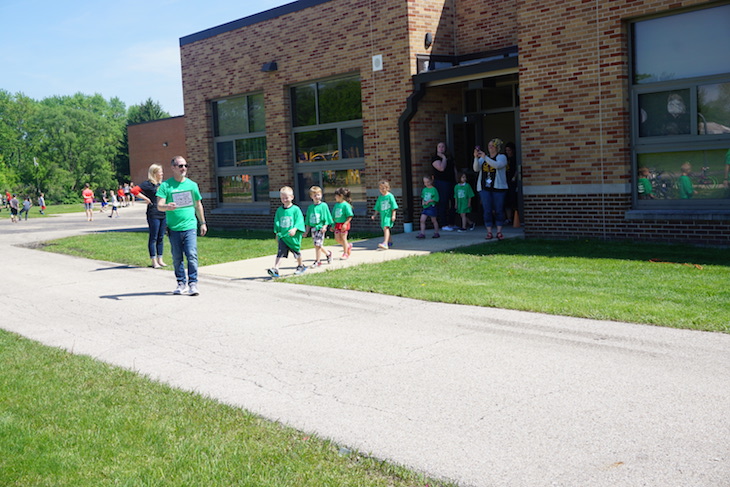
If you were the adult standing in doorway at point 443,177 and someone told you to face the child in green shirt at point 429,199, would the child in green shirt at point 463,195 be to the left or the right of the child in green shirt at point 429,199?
left

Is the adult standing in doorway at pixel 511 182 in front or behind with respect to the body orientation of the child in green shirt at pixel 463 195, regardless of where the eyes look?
behind

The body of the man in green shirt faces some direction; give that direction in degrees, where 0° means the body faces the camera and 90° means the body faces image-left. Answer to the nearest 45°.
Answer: approximately 0°

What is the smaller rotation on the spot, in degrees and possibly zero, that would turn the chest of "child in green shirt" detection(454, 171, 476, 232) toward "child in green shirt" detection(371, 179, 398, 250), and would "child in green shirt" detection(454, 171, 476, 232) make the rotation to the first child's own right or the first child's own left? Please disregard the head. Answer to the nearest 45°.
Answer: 0° — they already face them

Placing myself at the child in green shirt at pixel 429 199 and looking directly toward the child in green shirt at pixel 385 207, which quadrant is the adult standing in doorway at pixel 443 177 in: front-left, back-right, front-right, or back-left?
back-right

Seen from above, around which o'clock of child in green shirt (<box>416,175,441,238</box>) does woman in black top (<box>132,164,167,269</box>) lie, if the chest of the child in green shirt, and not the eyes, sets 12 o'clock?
The woman in black top is roughly at 1 o'clock from the child in green shirt.

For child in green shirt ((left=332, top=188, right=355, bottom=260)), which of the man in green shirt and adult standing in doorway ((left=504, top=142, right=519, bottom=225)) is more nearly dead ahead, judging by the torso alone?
the man in green shirt
